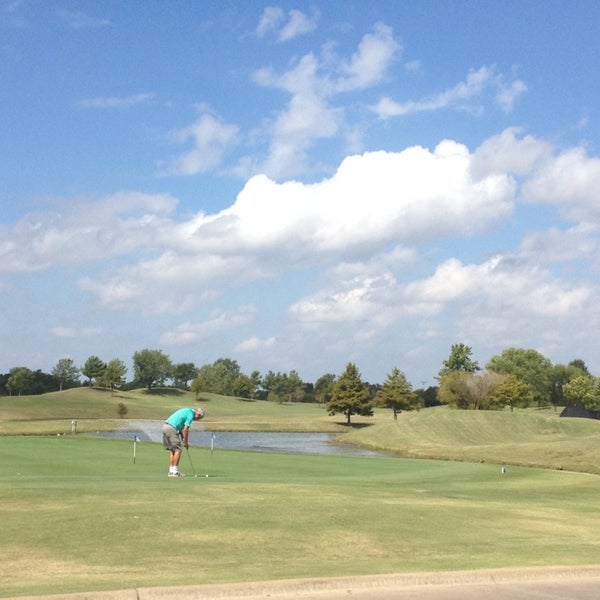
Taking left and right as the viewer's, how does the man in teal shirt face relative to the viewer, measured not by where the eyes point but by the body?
facing to the right of the viewer
